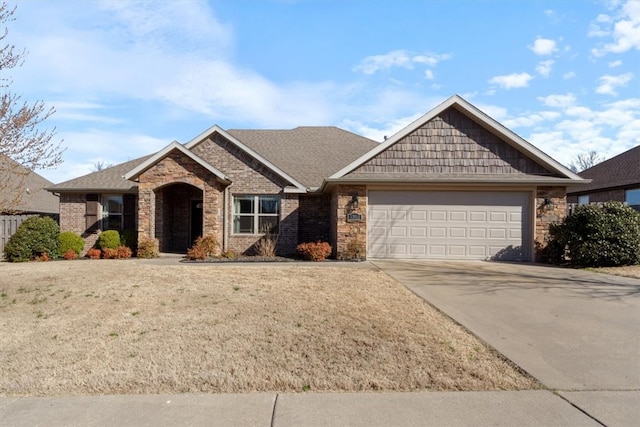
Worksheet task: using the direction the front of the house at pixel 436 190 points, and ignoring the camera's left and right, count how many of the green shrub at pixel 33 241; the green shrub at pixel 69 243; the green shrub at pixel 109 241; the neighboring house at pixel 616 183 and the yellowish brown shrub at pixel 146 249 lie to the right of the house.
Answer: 4

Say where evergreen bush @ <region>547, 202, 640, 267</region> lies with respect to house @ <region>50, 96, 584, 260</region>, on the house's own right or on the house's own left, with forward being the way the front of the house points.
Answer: on the house's own left

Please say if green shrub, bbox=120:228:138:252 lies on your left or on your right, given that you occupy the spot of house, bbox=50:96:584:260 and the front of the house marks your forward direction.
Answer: on your right

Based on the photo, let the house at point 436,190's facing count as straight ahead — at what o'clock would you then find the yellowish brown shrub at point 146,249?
The yellowish brown shrub is roughly at 3 o'clock from the house.

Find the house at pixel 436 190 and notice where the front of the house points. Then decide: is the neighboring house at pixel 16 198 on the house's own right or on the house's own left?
on the house's own right

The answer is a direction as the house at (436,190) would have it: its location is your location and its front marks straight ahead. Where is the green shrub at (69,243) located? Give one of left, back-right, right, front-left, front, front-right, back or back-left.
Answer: right

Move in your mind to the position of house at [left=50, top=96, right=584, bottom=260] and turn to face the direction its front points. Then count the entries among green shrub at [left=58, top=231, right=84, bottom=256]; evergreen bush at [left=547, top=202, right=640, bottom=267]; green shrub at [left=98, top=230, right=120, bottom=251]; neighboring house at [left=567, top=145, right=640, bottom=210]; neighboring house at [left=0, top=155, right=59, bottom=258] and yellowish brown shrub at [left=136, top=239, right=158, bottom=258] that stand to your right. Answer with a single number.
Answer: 4

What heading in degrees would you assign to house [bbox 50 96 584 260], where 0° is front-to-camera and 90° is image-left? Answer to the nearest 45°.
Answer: approximately 0°

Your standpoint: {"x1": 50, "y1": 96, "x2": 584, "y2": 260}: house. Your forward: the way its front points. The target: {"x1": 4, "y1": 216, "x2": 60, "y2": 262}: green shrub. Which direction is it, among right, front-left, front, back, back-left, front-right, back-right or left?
right

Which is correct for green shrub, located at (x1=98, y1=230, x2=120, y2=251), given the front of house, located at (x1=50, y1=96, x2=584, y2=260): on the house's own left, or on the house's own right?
on the house's own right

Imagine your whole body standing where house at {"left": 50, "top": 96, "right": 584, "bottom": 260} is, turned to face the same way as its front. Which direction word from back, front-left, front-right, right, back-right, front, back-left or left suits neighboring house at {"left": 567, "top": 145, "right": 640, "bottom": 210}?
back-left
